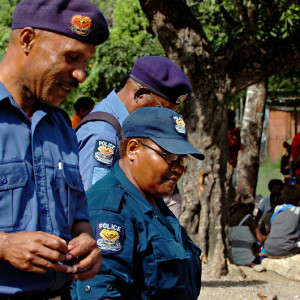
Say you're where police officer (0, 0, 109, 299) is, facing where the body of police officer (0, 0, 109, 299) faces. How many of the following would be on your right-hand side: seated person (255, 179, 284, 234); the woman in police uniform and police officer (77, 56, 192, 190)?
0

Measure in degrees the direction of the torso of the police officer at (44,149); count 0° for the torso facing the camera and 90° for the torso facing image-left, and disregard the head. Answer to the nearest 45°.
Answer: approximately 315°

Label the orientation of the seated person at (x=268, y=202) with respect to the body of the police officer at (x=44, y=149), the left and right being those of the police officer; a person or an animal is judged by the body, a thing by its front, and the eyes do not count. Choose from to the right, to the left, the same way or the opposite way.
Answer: the same way

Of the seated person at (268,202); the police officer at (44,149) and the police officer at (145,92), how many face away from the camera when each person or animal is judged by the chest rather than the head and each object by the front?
0

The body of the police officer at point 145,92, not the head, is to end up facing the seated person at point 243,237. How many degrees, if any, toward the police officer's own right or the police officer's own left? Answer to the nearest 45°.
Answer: approximately 90° to the police officer's own left

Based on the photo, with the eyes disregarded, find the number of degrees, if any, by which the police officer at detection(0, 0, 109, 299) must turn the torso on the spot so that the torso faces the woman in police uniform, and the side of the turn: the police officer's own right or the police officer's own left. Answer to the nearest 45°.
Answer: approximately 90° to the police officer's own left

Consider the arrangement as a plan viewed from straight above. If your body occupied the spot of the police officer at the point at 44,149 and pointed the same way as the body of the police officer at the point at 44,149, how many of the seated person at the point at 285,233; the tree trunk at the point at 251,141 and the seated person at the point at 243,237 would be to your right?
0

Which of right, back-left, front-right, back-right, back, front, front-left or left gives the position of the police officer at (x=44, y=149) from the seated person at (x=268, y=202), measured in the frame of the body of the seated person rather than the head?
front-right

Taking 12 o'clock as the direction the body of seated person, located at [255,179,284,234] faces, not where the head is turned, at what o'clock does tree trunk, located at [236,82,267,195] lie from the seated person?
The tree trunk is roughly at 7 o'clock from the seated person.
